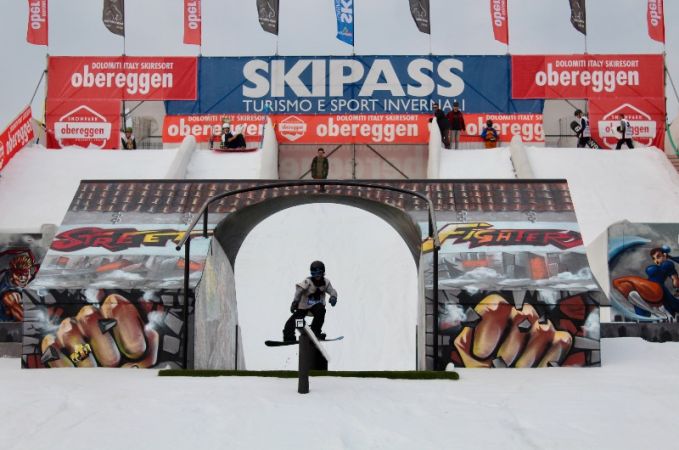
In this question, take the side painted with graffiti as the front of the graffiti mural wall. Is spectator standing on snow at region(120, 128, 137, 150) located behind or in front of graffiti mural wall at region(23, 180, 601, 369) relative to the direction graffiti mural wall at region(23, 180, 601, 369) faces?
behind

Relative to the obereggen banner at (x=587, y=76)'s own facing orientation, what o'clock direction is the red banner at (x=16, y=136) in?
The red banner is roughly at 2 o'clock from the obereggen banner.

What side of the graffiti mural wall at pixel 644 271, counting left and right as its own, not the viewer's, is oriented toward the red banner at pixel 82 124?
right

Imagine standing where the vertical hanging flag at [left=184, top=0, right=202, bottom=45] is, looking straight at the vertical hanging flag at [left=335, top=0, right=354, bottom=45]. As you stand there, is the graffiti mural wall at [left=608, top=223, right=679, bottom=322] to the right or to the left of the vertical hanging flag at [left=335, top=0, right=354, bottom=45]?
right

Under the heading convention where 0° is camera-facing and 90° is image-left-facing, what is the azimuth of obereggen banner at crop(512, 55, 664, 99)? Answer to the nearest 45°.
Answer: approximately 0°

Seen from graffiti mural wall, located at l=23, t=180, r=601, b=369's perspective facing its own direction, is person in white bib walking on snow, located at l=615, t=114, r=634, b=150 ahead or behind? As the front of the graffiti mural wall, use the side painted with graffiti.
behind
